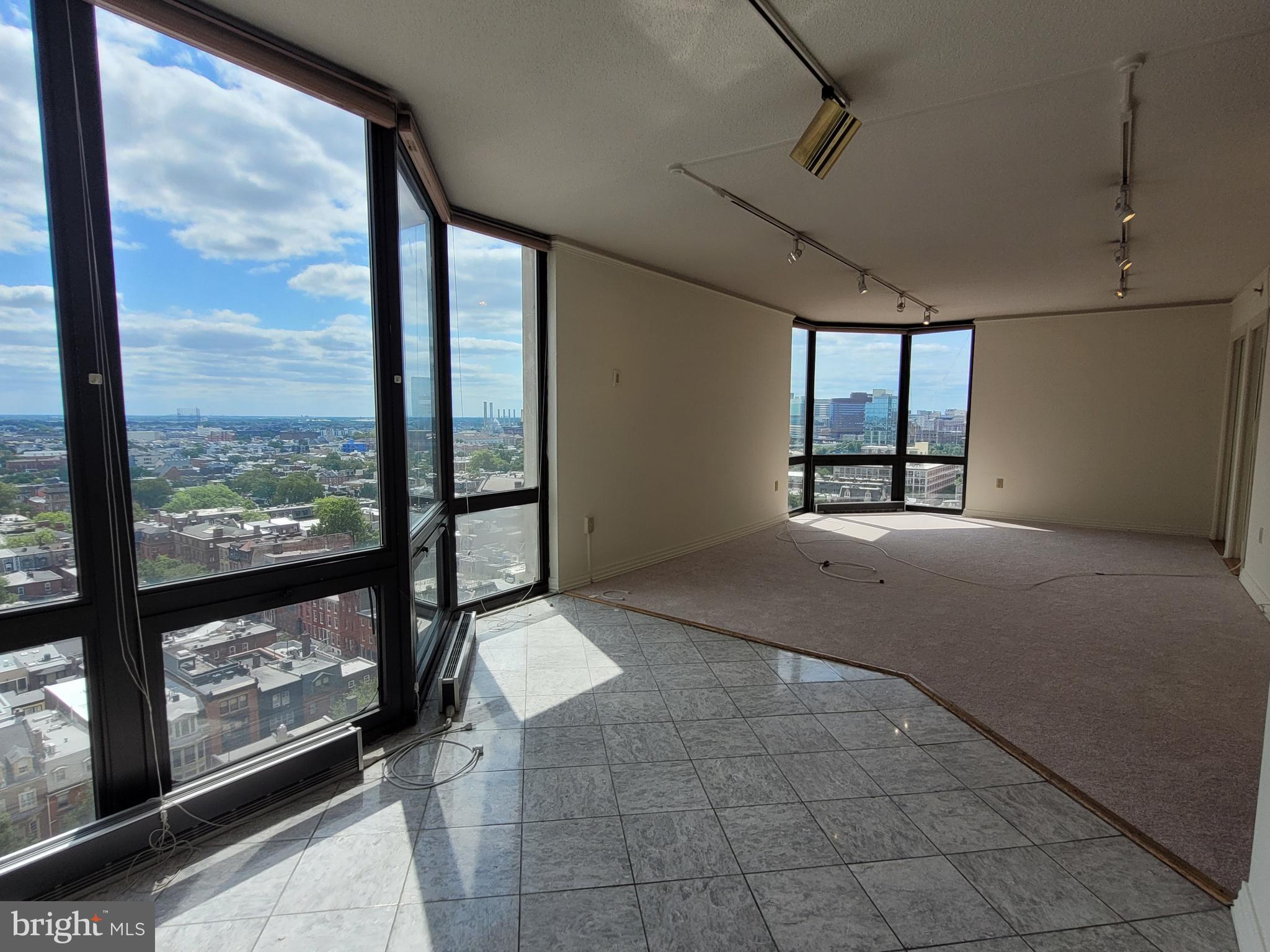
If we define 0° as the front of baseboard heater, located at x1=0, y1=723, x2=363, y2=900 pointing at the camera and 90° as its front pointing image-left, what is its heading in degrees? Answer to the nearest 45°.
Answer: approximately 315°

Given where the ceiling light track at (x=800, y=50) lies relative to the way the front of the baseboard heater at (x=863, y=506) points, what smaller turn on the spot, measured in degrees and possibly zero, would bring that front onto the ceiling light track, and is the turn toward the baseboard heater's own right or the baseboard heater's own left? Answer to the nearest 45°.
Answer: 0° — it already faces it

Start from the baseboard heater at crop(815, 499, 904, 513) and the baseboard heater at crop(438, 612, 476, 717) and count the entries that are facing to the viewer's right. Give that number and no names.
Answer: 1

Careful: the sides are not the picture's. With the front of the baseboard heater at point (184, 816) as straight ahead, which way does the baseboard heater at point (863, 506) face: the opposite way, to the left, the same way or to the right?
to the right

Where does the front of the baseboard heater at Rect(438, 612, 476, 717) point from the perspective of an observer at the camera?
facing to the right of the viewer

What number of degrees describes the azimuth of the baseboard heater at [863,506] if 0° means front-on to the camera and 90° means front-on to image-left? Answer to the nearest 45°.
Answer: approximately 0°

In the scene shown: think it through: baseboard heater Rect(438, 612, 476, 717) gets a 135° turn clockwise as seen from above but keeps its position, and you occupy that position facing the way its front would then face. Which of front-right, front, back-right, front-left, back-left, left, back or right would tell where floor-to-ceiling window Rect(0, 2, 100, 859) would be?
front
